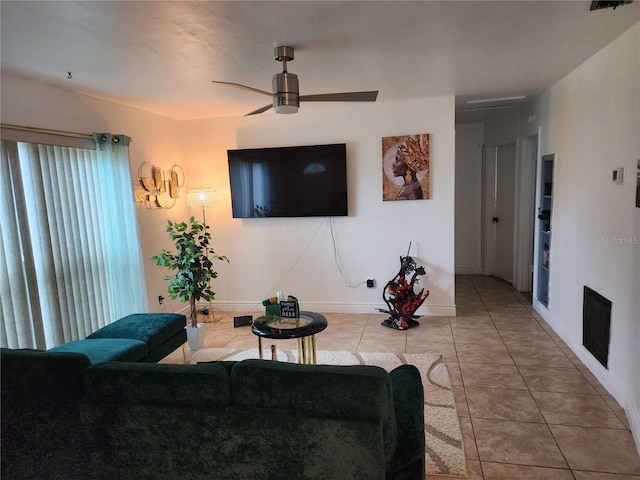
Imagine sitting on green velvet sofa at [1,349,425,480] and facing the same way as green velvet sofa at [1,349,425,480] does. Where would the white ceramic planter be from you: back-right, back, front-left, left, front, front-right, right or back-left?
front

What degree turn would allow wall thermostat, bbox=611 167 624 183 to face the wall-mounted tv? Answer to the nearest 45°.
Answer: approximately 45° to its right

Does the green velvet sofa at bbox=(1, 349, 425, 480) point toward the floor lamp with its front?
yes

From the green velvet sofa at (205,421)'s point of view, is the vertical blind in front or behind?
in front

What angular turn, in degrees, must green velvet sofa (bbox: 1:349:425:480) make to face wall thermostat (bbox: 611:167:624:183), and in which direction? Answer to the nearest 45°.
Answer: approximately 90° to its right

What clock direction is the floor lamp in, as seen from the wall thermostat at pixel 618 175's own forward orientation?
The floor lamp is roughly at 1 o'clock from the wall thermostat.

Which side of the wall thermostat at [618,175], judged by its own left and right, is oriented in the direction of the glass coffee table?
front

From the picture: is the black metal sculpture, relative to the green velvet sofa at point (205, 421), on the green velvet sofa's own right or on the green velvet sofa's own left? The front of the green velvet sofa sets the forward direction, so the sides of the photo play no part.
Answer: on the green velvet sofa's own right

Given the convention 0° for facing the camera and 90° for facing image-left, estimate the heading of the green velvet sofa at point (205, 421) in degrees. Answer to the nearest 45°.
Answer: approximately 180°

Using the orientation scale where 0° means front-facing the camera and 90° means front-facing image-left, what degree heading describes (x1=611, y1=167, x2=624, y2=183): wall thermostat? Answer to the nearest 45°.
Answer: approximately 45°

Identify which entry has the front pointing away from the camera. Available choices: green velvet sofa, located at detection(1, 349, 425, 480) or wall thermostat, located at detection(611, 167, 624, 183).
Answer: the green velvet sofa

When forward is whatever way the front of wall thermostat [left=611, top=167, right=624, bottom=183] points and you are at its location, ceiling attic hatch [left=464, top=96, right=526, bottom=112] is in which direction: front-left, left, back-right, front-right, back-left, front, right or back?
right

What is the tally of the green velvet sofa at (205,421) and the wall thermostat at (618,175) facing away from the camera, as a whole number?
1

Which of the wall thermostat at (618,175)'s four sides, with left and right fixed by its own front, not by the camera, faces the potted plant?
front
